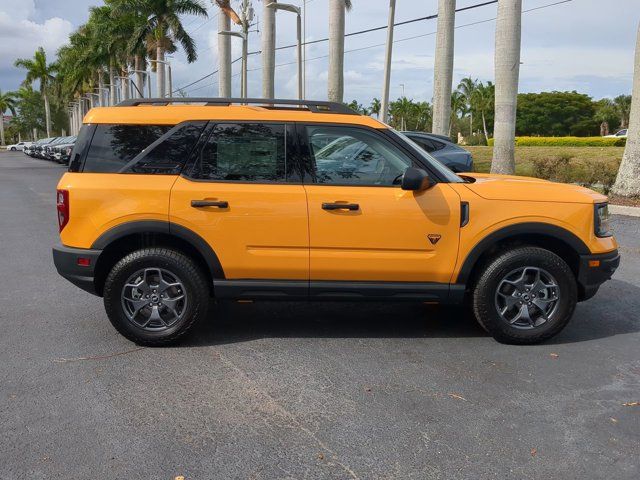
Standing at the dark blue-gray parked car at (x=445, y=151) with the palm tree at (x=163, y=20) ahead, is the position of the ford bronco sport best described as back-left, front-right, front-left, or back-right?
back-left

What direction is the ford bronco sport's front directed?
to the viewer's right

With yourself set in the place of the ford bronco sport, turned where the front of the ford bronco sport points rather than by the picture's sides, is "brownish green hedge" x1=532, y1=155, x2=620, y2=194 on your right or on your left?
on your left

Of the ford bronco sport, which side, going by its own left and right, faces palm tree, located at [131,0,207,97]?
left

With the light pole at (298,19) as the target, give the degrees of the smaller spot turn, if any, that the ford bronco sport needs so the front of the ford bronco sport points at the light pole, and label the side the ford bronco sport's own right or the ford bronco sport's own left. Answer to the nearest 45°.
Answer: approximately 90° to the ford bronco sport's own left

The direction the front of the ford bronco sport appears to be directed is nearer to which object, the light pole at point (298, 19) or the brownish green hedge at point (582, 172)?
the brownish green hedge
